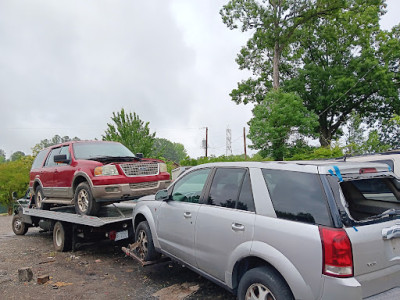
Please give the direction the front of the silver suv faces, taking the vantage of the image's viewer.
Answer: facing away from the viewer and to the left of the viewer

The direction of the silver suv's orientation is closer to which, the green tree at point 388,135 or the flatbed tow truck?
the flatbed tow truck

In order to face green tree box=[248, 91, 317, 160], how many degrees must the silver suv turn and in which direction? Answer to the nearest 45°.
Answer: approximately 45° to its right

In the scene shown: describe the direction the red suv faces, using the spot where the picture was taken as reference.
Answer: facing the viewer and to the right of the viewer

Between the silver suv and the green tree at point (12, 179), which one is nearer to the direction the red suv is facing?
the silver suv

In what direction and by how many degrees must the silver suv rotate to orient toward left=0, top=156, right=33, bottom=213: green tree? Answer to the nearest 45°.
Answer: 0° — it already faces it

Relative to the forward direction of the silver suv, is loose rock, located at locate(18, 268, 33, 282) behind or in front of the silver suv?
in front

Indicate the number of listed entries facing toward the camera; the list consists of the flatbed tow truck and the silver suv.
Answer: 0

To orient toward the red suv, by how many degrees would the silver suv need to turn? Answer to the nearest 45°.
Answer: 0° — it already faces it

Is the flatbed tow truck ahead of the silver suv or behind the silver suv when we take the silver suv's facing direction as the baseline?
ahead
